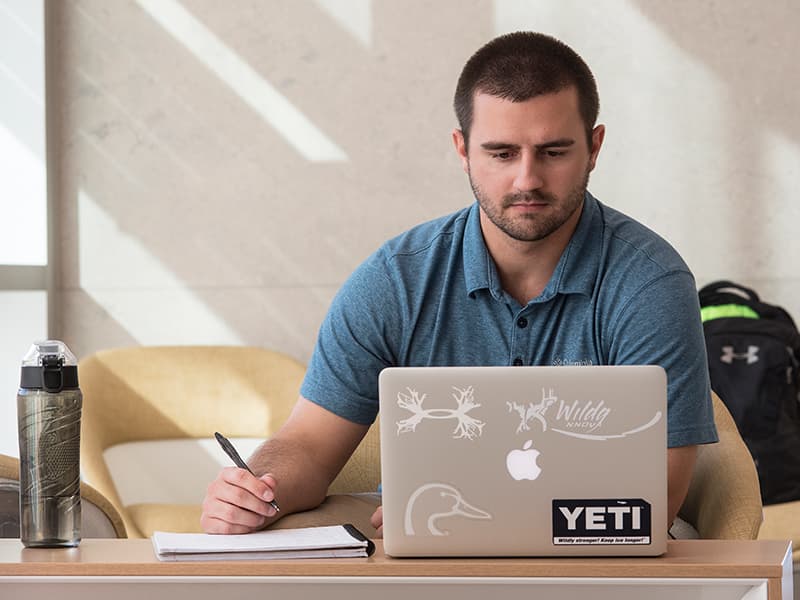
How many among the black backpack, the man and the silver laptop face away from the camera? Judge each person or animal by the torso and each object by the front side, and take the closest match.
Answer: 1

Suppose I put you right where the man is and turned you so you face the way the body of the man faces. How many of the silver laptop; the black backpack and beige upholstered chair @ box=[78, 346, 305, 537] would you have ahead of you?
1

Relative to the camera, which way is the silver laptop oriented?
away from the camera

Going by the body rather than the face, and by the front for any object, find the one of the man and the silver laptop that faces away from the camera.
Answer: the silver laptop

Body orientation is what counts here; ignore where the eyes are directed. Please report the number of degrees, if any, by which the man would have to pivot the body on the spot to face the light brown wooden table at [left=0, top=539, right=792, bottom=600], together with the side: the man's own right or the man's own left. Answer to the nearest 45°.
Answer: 0° — they already face it

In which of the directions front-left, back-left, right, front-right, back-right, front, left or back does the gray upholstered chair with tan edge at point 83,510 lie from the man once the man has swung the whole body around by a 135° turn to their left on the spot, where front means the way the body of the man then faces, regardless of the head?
back-left

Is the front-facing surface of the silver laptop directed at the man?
yes

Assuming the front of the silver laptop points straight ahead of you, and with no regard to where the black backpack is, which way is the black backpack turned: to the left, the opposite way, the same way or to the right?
the opposite way

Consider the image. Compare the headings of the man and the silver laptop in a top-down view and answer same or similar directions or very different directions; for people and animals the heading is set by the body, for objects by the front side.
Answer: very different directions
